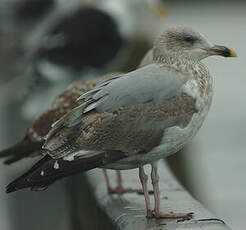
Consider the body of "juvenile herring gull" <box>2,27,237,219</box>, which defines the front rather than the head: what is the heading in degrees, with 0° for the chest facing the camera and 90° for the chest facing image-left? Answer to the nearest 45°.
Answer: approximately 270°

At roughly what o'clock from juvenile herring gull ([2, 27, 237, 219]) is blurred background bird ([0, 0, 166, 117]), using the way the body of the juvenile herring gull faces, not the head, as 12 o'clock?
The blurred background bird is roughly at 9 o'clock from the juvenile herring gull.
